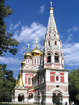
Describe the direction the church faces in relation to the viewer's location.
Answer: facing the viewer and to the right of the viewer

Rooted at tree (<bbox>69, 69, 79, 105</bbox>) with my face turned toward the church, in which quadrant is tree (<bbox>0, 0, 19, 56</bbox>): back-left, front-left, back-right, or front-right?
front-left

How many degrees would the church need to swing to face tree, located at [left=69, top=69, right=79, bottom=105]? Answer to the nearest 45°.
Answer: approximately 90° to its left

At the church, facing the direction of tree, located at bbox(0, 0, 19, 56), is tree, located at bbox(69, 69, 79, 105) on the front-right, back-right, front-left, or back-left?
back-left

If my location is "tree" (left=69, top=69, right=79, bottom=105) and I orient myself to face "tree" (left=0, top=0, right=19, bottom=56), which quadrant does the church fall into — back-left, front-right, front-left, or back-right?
front-right
